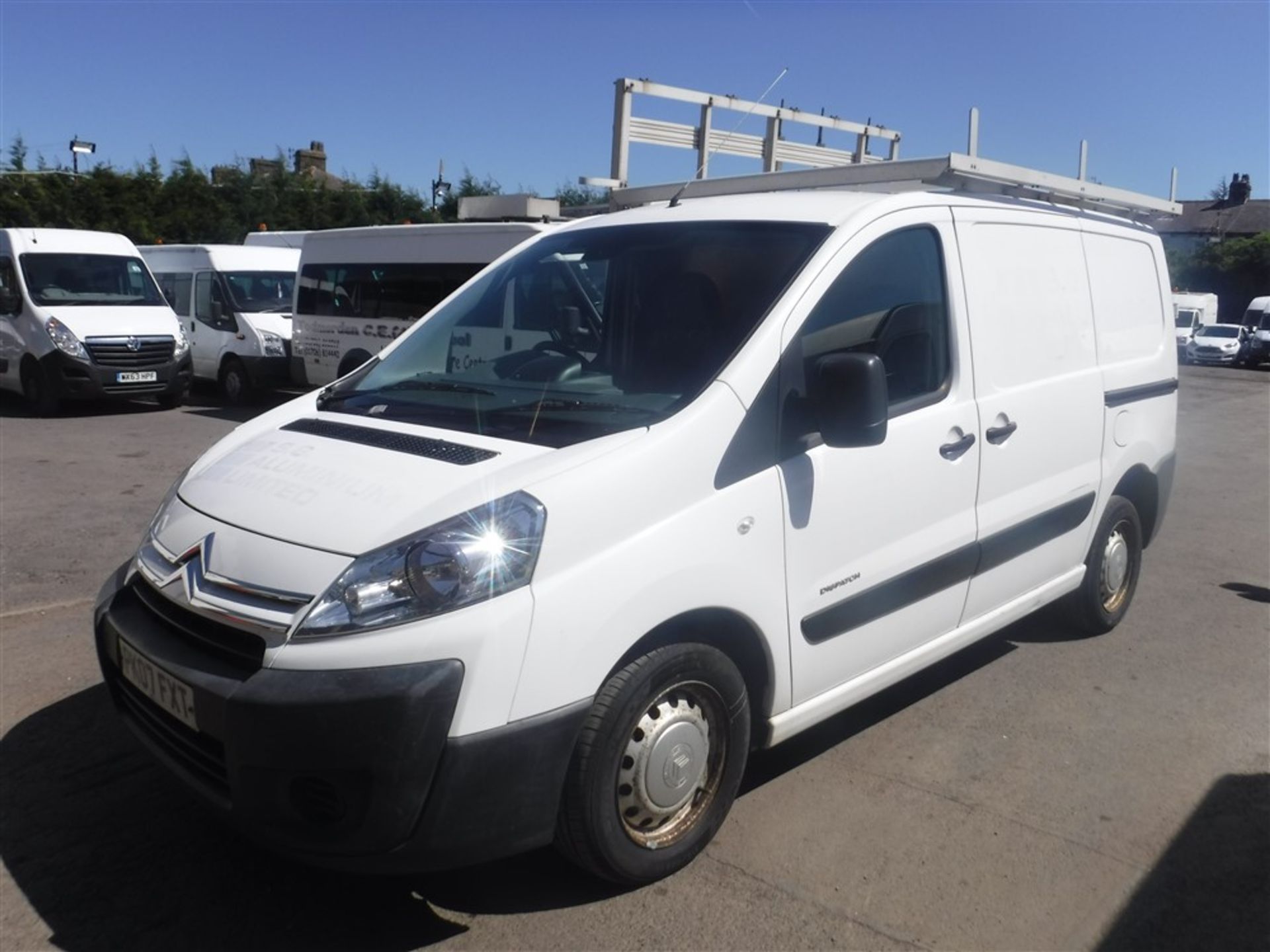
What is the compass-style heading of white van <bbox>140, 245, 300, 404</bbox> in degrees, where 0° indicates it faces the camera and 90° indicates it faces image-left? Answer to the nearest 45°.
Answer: approximately 315°

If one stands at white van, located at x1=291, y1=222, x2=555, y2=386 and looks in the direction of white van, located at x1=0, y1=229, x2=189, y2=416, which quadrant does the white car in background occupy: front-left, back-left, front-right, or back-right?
back-right

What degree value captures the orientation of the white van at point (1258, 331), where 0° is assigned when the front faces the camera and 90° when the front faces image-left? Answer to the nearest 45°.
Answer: approximately 45°

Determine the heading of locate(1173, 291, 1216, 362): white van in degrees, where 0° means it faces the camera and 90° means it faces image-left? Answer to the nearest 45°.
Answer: approximately 45°

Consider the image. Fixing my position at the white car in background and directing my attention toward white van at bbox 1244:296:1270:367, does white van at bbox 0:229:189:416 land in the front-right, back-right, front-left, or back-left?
back-right

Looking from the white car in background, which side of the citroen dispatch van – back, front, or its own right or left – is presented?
back
